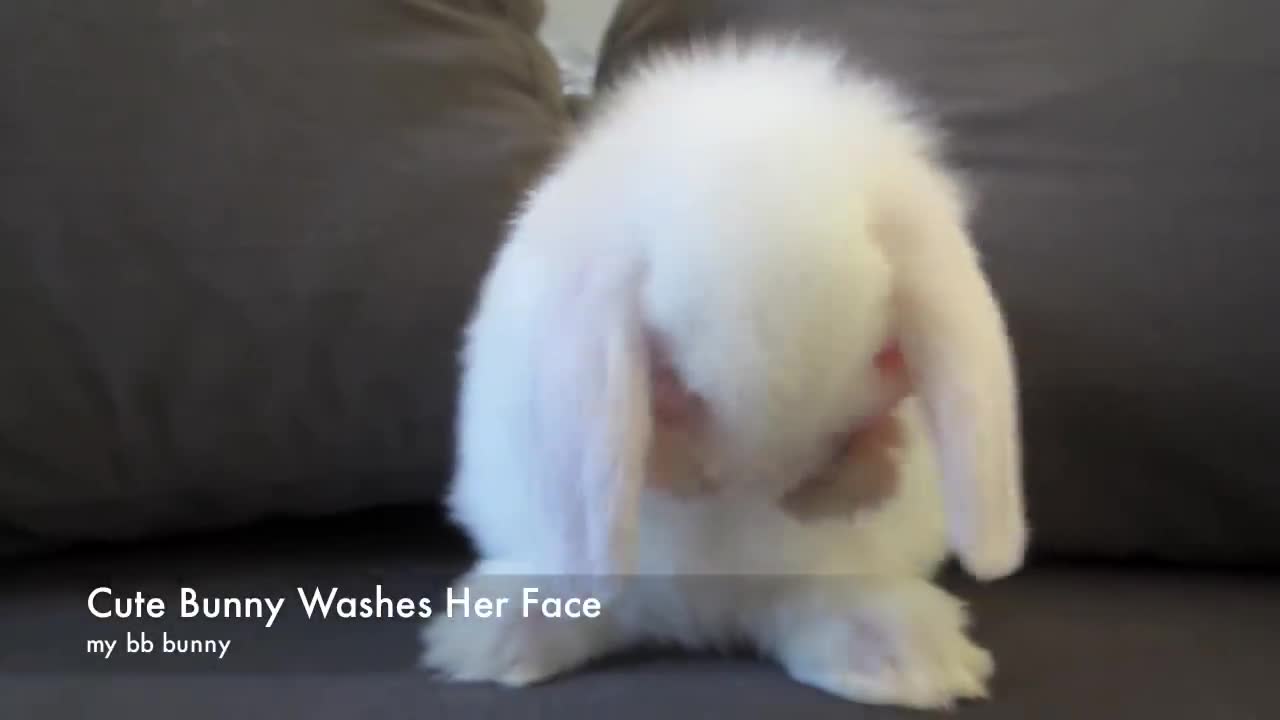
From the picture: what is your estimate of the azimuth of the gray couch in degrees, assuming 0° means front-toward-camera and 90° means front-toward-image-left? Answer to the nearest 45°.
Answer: approximately 0°
